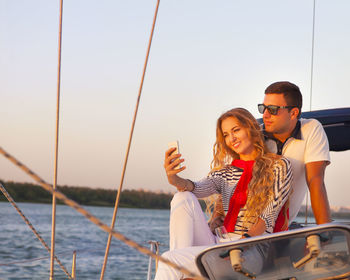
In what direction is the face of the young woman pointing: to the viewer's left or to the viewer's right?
to the viewer's left

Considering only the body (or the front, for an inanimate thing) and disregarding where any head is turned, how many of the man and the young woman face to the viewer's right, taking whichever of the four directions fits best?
0

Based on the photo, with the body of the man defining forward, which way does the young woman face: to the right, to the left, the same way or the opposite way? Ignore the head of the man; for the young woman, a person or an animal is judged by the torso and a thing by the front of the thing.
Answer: the same way

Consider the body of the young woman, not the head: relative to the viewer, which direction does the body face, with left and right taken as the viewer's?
facing the viewer and to the left of the viewer

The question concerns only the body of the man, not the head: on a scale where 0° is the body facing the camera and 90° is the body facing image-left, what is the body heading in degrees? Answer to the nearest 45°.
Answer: approximately 45°
